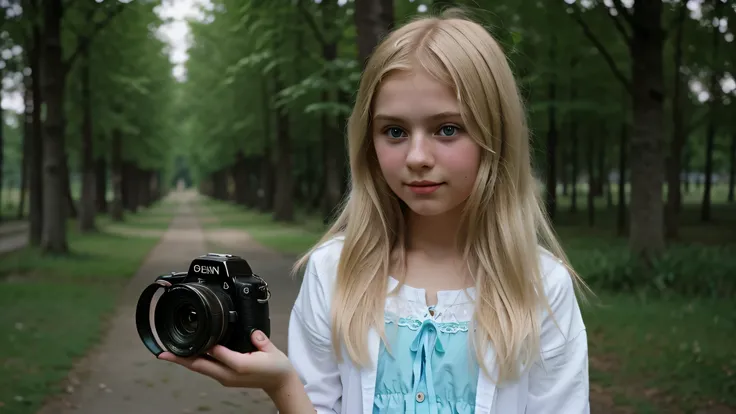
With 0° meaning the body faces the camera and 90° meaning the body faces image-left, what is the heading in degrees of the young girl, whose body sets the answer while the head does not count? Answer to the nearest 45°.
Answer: approximately 0°
